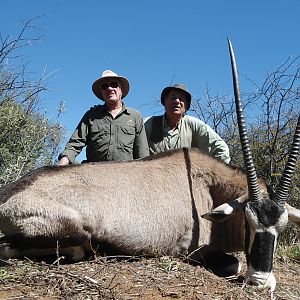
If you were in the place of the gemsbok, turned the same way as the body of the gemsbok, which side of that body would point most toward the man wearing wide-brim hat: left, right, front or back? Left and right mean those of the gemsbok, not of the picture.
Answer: left

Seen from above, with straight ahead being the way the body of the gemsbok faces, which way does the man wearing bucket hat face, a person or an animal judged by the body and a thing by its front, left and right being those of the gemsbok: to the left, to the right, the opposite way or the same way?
to the right

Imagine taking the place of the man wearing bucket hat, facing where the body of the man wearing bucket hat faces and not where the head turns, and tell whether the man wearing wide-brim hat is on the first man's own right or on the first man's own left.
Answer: on the first man's own right

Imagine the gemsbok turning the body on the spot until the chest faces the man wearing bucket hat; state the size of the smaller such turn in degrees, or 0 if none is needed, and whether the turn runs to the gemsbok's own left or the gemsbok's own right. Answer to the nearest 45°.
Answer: approximately 90° to the gemsbok's own left

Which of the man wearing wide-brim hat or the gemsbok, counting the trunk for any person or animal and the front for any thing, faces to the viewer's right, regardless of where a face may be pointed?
the gemsbok

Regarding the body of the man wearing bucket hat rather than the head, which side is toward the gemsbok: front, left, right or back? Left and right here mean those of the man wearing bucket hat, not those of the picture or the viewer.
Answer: front

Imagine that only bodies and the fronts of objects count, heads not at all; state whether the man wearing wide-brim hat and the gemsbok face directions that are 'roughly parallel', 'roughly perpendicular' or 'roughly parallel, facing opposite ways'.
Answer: roughly perpendicular

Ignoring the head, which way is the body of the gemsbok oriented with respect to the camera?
to the viewer's right

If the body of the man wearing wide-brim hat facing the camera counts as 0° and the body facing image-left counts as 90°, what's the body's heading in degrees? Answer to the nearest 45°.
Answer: approximately 0°

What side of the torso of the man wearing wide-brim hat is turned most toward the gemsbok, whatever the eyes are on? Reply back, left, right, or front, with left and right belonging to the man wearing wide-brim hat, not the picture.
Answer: front
